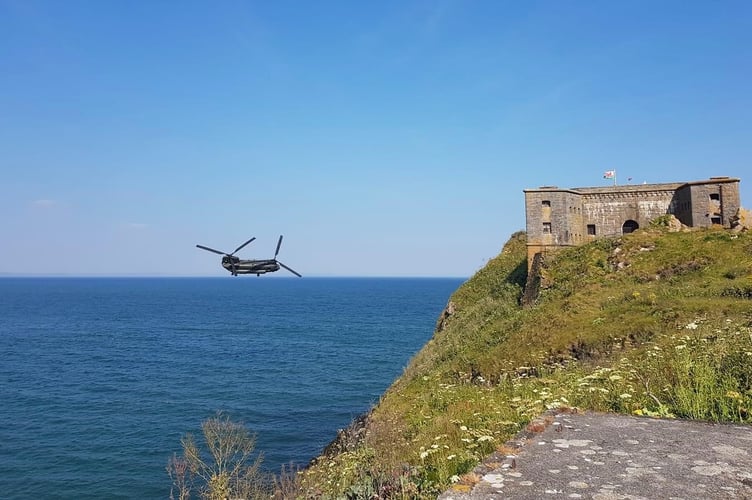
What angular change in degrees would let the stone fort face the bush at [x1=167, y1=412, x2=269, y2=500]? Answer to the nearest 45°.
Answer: approximately 45° to its right
